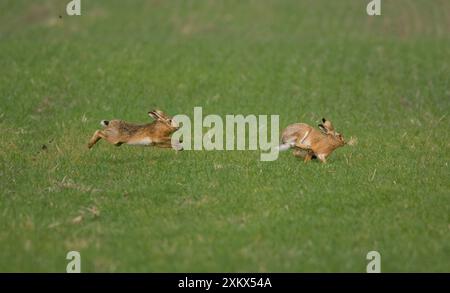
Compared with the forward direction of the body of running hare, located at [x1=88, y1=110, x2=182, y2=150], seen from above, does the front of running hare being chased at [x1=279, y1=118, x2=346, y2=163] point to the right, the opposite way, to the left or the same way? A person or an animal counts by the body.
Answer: the same way

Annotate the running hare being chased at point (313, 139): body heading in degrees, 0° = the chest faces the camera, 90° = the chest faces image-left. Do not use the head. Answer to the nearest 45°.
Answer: approximately 270°

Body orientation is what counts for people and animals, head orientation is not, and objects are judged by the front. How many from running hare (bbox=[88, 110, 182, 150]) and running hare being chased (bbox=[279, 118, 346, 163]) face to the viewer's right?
2

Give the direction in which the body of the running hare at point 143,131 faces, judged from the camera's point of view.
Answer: to the viewer's right

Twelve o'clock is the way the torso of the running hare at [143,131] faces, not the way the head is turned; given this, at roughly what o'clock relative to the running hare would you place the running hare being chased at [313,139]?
The running hare being chased is roughly at 12 o'clock from the running hare.

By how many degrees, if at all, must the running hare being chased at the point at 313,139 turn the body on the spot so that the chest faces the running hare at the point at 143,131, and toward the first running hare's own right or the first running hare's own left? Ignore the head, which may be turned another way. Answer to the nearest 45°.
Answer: approximately 180°
